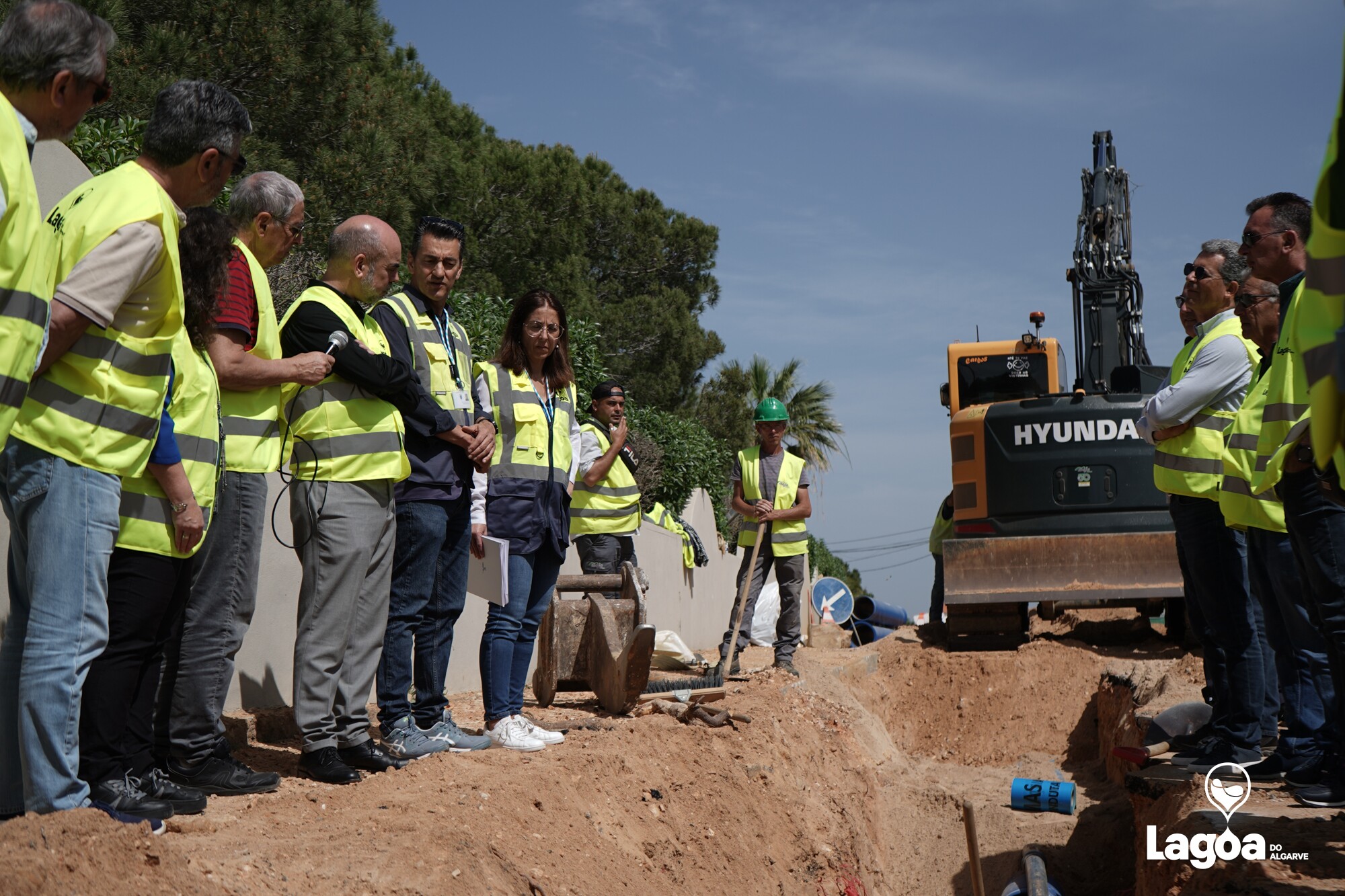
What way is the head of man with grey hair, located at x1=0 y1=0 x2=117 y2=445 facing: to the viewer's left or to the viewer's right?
to the viewer's right

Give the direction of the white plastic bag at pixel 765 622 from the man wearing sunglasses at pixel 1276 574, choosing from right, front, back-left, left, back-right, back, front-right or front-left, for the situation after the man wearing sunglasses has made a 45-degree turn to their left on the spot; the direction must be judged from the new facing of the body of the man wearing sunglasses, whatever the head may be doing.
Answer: right

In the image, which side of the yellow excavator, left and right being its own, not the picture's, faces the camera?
back

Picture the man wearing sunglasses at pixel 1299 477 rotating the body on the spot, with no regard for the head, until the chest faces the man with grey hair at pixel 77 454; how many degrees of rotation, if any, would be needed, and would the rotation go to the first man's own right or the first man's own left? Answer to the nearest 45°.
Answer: approximately 45° to the first man's own left

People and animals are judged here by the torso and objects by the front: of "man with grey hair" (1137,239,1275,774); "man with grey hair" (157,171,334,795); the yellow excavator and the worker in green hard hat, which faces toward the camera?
the worker in green hard hat

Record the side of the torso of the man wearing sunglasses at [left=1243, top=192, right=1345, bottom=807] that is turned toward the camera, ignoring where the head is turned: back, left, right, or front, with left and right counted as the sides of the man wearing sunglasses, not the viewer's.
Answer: left

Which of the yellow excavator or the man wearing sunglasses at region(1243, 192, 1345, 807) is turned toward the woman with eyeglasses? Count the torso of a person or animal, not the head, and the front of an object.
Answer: the man wearing sunglasses

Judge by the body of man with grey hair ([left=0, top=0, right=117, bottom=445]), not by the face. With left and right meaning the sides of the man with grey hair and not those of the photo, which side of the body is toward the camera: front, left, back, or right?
right

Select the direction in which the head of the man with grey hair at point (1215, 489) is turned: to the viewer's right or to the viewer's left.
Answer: to the viewer's left

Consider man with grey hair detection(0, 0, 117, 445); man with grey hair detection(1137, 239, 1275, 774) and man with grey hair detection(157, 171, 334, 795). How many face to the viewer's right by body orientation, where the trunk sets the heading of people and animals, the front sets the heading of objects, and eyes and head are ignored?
2

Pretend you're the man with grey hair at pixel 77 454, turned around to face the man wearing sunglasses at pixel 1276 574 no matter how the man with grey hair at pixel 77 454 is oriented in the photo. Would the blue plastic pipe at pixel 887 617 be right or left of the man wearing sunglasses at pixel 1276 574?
left

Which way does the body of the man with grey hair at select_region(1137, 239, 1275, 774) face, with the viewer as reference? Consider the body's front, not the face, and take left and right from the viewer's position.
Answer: facing to the left of the viewer

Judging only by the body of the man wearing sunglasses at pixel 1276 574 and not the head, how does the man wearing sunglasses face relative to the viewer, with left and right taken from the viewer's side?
facing to the left of the viewer

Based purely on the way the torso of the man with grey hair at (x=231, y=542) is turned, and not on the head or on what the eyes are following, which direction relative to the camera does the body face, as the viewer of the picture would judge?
to the viewer's right

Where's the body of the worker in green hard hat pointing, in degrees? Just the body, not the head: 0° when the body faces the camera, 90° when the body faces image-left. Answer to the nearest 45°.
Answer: approximately 0°
